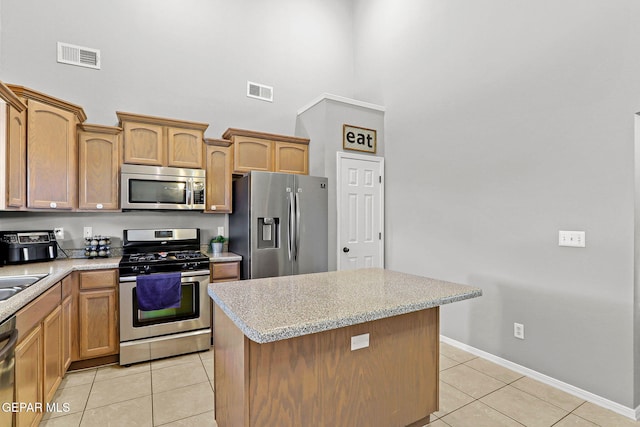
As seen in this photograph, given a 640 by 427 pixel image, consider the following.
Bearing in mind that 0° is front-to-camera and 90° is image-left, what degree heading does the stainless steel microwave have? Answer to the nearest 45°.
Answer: approximately 0°

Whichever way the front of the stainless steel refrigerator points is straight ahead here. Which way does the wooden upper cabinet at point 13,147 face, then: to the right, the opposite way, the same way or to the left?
to the left

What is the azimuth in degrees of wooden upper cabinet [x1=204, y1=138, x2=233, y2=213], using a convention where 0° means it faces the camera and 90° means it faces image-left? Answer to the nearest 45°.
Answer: approximately 0°

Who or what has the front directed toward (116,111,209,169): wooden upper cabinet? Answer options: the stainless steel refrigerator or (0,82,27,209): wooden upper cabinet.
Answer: (0,82,27,209): wooden upper cabinet

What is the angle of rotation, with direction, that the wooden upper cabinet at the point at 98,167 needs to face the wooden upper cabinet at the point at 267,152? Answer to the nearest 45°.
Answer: approximately 90° to its left

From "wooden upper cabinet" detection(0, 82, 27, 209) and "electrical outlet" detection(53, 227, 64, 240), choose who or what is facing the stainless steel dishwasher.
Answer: the electrical outlet

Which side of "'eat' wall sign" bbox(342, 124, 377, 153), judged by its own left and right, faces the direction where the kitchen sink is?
right

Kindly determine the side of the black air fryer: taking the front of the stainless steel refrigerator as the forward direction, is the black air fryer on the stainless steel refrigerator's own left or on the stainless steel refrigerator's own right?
on the stainless steel refrigerator's own right

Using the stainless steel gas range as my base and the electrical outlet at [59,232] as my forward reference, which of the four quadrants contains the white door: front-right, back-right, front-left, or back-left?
back-right

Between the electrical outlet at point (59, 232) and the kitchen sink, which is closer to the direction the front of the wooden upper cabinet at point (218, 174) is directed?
the kitchen sink

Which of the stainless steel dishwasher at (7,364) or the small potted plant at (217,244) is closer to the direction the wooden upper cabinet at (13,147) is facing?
the small potted plant
